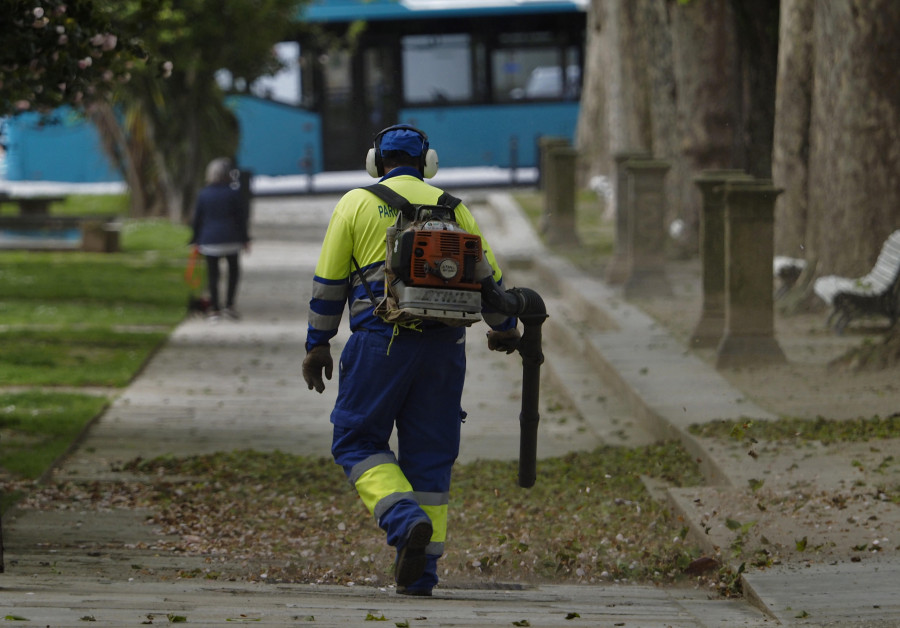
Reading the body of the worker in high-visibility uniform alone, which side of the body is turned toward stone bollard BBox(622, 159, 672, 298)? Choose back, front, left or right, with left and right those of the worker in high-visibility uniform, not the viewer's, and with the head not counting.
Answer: front

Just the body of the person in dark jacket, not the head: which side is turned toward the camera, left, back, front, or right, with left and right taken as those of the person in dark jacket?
back

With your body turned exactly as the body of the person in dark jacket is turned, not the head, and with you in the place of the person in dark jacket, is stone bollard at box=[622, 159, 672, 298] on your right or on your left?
on your right

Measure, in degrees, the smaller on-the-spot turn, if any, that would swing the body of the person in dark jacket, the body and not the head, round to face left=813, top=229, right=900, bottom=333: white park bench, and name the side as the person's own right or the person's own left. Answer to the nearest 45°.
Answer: approximately 135° to the person's own right

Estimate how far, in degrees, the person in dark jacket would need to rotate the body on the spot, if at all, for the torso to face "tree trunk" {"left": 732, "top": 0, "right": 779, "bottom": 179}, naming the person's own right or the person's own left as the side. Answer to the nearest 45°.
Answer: approximately 90° to the person's own right

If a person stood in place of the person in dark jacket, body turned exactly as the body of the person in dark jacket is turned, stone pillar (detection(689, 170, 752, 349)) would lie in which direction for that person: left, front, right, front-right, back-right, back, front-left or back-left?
back-right

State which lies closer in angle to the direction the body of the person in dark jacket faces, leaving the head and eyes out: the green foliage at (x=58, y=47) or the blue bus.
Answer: the blue bus

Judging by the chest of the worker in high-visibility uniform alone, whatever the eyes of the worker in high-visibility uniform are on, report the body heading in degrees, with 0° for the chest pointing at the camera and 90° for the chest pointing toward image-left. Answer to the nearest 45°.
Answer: approximately 180°

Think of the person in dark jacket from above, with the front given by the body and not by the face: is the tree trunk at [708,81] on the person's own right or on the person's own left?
on the person's own right

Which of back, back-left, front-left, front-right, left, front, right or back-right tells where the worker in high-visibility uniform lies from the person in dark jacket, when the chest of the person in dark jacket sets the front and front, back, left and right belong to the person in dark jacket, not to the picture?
back

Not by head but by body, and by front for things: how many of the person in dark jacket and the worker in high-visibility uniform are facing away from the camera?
2

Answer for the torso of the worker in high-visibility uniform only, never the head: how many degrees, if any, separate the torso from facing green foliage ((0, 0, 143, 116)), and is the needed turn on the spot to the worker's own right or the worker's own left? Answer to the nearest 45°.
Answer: approximately 45° to the worker's own left

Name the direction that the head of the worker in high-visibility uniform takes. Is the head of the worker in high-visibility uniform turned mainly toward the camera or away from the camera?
away from the camera
